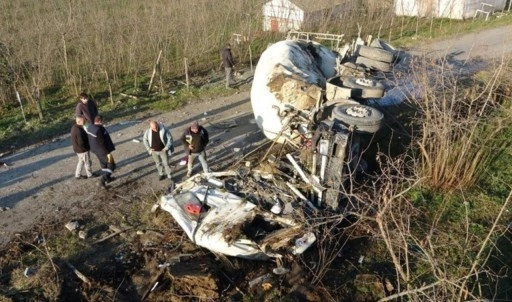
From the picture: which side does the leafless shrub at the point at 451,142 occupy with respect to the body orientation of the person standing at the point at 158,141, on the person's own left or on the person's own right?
on the person's own left

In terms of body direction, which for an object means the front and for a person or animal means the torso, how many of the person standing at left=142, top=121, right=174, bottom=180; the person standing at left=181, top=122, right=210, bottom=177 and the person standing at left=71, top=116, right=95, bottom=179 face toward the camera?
2

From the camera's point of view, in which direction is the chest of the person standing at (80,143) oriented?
to the viewer's right

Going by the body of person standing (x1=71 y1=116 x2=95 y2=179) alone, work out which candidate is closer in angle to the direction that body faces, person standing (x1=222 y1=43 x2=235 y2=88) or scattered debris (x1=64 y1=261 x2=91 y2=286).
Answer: the person standing

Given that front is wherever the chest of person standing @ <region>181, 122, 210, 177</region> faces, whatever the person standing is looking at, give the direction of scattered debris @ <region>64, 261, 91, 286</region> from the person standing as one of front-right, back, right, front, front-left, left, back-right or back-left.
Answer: front-right

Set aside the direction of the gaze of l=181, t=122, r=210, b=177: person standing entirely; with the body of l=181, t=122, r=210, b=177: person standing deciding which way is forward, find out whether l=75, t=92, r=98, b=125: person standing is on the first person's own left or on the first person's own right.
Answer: on the first person's own right

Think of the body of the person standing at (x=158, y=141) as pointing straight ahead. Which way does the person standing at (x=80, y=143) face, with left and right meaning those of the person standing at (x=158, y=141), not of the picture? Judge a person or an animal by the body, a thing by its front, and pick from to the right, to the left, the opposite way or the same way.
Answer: to the left

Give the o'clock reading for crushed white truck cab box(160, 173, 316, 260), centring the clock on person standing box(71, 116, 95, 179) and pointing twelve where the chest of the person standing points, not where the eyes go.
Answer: The crushed white truck cab is roughly at 2 o'clock from the person standing.

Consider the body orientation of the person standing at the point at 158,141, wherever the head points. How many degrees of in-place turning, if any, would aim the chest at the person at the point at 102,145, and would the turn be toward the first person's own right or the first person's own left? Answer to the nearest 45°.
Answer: approximately 90° to the first person's own right

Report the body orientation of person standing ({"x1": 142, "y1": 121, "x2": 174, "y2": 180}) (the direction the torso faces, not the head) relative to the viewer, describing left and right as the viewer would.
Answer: facing the viewer

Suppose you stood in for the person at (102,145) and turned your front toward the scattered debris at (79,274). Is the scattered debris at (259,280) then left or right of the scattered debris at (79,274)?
left

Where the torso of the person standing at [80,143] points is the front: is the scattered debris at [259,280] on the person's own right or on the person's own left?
on the person's own right

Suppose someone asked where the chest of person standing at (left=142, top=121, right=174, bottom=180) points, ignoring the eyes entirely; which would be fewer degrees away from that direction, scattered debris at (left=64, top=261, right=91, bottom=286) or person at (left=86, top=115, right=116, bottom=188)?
the scattered debris

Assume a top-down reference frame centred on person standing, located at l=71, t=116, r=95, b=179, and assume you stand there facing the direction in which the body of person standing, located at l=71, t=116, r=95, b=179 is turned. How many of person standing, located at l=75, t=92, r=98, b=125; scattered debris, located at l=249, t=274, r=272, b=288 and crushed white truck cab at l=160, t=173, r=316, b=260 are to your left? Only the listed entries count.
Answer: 1

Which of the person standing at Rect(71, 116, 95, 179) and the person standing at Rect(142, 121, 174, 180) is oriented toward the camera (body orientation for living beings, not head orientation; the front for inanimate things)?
the person standing at Rect(142, 121, 174, 180)

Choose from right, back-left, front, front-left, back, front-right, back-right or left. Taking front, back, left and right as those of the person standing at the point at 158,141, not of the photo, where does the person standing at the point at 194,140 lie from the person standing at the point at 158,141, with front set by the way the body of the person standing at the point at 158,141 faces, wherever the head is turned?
left

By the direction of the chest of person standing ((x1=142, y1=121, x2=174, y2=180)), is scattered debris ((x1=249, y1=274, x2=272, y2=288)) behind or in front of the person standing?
in front

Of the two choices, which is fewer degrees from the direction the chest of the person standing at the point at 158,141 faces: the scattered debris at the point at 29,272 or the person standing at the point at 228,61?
the scattered debris

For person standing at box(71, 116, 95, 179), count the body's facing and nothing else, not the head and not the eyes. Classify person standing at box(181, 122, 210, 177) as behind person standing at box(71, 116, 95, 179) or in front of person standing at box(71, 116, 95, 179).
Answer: in front
